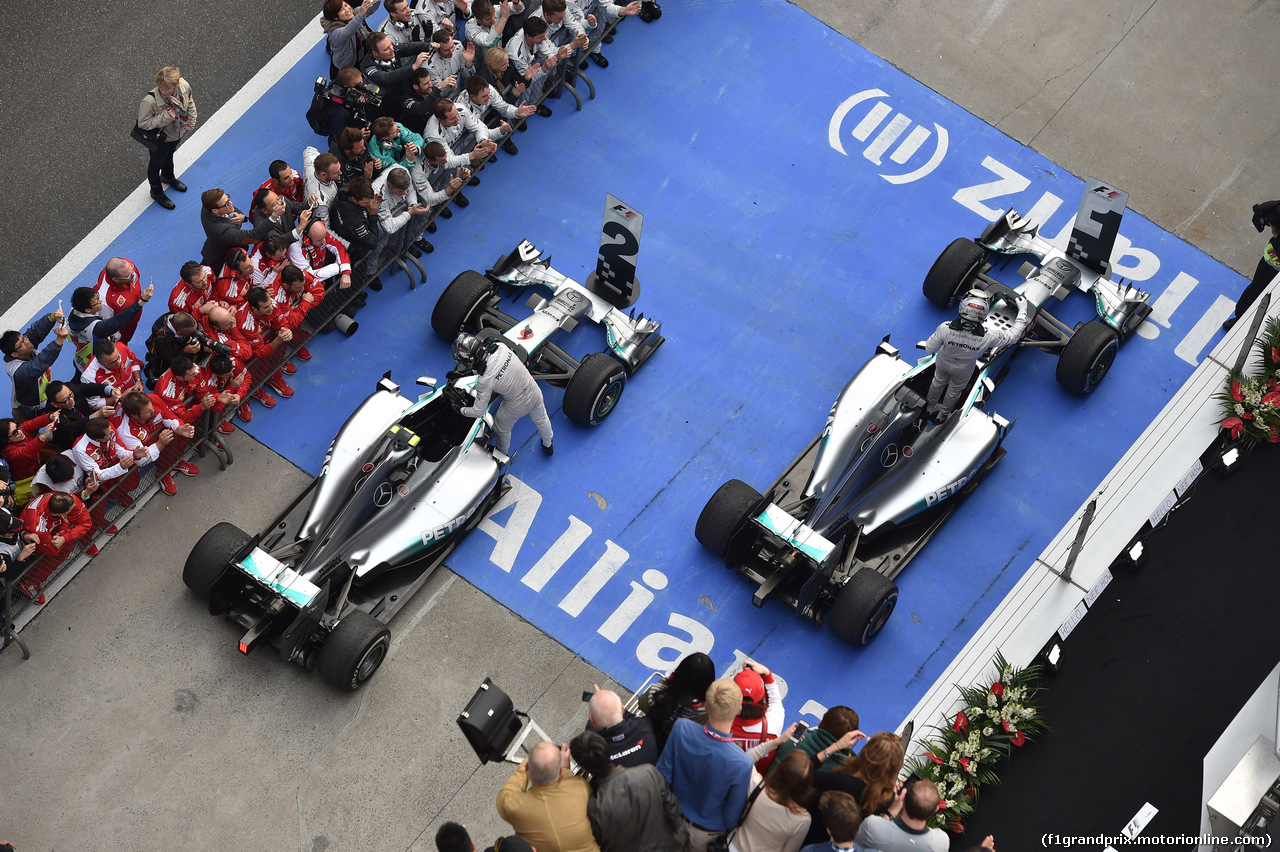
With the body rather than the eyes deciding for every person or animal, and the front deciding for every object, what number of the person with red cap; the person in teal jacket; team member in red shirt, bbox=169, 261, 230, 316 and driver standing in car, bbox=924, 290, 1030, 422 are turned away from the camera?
2

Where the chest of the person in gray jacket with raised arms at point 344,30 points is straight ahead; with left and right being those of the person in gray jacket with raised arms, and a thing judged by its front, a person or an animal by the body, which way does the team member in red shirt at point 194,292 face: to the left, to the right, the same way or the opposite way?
the same way

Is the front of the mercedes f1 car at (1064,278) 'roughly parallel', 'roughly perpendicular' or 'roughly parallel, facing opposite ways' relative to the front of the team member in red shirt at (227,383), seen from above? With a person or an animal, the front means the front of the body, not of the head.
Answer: roughly perpendicular

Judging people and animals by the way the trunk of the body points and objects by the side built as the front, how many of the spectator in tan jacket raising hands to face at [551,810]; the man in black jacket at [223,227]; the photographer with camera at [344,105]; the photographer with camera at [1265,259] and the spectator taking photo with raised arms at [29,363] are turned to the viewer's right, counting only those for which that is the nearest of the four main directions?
3

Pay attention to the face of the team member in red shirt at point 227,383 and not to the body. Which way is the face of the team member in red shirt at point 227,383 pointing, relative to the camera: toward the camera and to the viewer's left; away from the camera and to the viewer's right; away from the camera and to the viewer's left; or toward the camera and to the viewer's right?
toward the camera and to the viewer's right

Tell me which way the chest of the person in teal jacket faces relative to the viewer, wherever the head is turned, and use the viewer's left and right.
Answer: facing the viewer and to the right of the viewer

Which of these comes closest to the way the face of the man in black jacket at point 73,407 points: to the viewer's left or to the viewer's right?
to the viewer's right

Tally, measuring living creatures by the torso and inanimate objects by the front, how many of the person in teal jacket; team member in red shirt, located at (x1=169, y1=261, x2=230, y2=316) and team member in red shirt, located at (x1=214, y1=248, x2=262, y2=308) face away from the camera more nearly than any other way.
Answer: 0

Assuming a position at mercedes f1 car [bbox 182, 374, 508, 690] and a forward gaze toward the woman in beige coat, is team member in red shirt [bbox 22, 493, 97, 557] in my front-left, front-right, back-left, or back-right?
front-left

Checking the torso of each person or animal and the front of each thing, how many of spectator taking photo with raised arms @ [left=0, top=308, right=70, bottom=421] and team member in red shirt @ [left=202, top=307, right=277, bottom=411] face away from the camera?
0

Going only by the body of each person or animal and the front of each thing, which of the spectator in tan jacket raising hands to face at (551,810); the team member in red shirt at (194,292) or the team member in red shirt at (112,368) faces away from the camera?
the spectator in tan jacket raising hands to face

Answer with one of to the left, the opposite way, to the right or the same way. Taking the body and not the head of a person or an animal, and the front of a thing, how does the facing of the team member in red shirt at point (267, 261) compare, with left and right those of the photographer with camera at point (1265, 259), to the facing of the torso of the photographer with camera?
the opposite way

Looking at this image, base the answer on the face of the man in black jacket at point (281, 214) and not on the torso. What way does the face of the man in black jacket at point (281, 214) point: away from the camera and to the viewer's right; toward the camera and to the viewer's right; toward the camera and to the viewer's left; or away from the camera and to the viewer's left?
toward the camera and to the viewer's right

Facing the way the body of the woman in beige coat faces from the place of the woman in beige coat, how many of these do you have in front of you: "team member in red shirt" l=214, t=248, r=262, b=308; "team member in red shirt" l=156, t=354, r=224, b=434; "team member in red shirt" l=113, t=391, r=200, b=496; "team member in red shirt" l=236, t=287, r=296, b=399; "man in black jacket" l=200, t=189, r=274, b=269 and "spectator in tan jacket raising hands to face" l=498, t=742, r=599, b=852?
6

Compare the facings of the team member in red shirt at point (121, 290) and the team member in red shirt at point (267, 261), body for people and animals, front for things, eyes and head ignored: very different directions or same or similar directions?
same or similar directions

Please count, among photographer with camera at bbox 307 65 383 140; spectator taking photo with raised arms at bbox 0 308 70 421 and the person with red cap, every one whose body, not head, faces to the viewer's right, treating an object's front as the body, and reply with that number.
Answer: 2

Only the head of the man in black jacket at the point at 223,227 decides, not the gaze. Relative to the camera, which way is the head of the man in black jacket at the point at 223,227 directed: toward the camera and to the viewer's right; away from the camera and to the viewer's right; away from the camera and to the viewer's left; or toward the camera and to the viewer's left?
toward the camera and to the viewer's right
